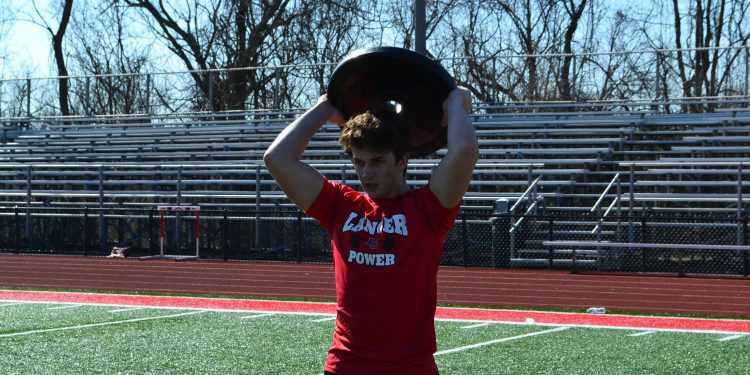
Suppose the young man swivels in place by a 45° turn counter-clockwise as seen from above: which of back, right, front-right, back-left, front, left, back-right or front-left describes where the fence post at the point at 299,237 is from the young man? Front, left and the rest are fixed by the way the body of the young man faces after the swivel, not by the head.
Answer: back

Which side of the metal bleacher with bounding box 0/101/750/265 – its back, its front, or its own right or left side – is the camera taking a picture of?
front

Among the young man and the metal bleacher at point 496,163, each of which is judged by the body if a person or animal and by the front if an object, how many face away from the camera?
0

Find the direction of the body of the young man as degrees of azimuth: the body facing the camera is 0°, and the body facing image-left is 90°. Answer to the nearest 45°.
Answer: approximately 45°

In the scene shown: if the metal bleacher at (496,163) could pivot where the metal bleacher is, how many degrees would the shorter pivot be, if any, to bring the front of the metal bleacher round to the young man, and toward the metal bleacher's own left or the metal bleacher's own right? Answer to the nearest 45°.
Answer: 0° — it already faces them

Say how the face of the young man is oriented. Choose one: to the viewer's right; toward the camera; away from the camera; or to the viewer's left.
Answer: toward the camera

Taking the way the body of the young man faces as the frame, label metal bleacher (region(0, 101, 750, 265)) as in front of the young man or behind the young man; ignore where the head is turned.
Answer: behind

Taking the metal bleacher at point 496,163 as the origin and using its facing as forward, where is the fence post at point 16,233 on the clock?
The fence post is roughly at 3 o'clock from the metal bleacher.
